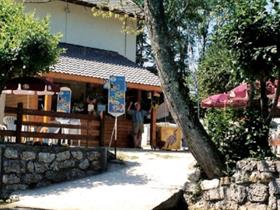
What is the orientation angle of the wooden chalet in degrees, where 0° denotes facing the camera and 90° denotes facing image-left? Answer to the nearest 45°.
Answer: approximately 0°

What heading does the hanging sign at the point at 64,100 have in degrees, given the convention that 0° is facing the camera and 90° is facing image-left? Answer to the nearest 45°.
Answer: approximately 0°

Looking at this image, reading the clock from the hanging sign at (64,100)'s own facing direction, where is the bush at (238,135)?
The bush is roughly at 11 o'clock from the hanging sign.

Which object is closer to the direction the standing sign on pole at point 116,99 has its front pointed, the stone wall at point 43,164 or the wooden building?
the stone wall

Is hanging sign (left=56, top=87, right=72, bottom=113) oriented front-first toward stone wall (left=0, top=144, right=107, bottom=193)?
yes

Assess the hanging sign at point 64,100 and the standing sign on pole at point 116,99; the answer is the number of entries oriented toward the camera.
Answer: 2
